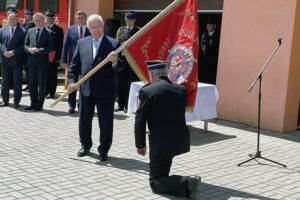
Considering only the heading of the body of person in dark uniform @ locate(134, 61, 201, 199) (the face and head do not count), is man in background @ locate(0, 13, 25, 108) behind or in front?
in front

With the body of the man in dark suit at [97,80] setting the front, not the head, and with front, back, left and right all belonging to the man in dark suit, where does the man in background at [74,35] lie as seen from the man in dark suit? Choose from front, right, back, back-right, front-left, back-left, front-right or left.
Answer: back

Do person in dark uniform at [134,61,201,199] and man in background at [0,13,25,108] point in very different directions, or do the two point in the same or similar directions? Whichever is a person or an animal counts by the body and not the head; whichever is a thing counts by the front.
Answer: very different directions

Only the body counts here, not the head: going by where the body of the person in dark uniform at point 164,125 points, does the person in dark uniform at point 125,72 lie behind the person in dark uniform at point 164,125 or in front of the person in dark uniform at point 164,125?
in front

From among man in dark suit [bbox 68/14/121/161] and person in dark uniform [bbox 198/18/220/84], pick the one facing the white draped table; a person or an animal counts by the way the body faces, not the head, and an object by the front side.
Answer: the person in dark uniform

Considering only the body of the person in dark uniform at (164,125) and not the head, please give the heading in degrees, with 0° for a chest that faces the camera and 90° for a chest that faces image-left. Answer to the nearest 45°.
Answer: approximately 135°

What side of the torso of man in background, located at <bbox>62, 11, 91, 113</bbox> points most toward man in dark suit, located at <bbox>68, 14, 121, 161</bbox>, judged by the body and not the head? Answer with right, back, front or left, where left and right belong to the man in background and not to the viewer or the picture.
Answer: front

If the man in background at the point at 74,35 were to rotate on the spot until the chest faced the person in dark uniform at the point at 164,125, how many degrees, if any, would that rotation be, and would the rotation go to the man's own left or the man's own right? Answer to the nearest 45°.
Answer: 0° — they already face them

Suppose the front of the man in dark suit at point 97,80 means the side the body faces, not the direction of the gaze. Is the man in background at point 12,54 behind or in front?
behind

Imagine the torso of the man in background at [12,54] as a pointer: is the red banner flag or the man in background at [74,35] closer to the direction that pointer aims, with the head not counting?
the red banner flag
